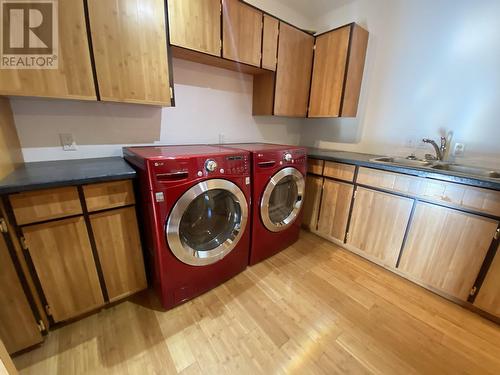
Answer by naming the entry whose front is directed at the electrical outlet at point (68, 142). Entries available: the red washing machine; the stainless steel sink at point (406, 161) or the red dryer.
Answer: the stainless steel sink

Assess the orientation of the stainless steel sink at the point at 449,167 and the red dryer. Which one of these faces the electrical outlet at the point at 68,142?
the stainless steel sink

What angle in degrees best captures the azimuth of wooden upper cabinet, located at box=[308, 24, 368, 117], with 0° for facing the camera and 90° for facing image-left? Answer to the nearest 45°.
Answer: approximately 45°

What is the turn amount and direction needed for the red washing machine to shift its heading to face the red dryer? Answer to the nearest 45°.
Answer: approximately 45° to its left

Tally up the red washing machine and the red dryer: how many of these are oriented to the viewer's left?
0

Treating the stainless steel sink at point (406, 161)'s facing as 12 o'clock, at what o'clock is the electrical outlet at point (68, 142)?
The electrical outlet is roughly at 12 o'clock from the stainless steel sink.

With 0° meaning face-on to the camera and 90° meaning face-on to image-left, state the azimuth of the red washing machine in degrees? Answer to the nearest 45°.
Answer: approximately 315°

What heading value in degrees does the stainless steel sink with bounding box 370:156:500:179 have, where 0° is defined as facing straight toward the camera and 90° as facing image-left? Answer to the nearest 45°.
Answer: approximately 45°

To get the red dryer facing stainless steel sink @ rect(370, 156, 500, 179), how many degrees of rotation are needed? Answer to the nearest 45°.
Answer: approximately 45° to its left

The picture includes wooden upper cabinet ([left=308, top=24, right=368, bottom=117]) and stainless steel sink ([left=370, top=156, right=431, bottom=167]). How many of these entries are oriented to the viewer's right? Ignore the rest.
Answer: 0
